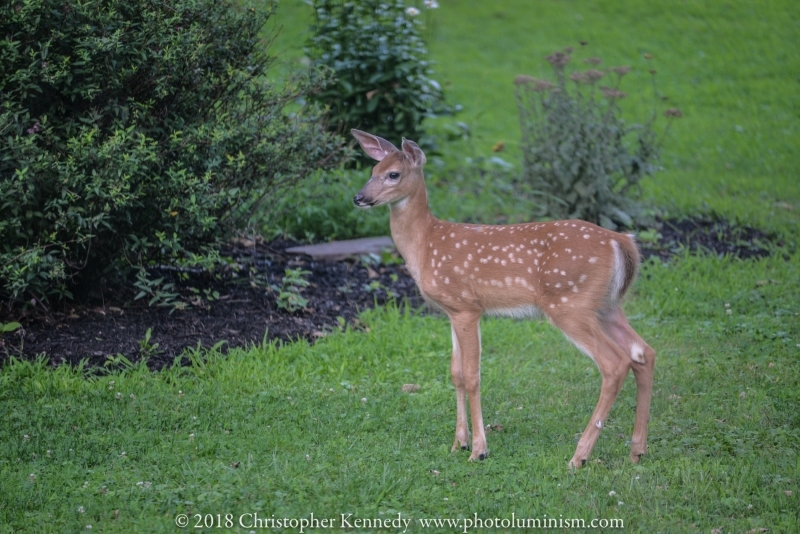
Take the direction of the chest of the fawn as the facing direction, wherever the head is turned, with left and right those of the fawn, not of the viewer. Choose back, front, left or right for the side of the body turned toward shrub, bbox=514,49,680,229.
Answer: right

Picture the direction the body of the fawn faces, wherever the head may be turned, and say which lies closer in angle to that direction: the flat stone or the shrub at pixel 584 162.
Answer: the flat stone

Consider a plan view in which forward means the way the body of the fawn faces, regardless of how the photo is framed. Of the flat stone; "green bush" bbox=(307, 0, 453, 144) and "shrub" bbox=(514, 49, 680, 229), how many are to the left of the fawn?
0

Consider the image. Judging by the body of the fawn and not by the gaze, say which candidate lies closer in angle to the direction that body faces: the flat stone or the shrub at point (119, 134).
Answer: the shrub

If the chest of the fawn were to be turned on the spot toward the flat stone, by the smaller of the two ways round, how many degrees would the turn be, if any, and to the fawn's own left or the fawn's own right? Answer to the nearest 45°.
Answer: approximately 45° to the fawn's own right

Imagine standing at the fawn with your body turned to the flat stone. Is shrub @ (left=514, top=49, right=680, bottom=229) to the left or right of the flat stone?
right

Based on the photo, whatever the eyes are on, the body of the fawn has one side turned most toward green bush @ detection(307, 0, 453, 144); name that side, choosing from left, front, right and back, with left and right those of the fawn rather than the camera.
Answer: right

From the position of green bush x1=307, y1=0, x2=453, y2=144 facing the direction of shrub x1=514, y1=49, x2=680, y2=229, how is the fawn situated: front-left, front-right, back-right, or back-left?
front-right

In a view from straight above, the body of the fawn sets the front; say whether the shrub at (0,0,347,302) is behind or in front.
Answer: in front

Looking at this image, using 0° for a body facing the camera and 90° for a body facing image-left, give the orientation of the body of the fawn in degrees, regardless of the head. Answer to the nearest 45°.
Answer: approximately 90°
